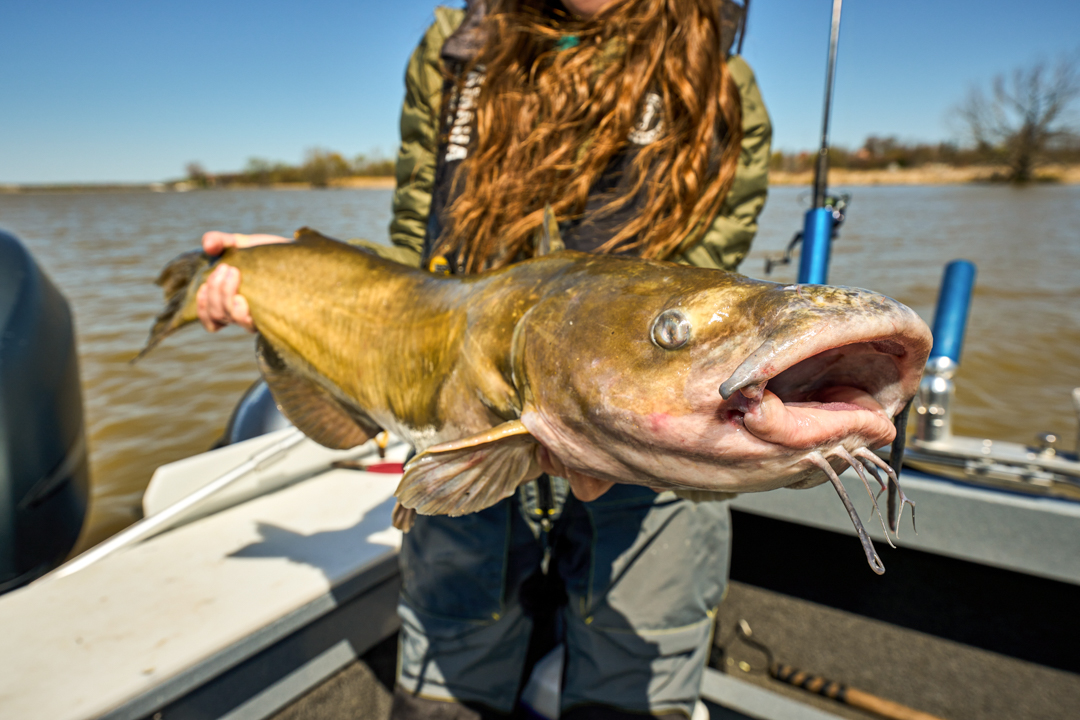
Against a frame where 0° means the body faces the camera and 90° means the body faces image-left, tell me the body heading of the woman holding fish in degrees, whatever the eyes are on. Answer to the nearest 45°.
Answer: approximately 0°
